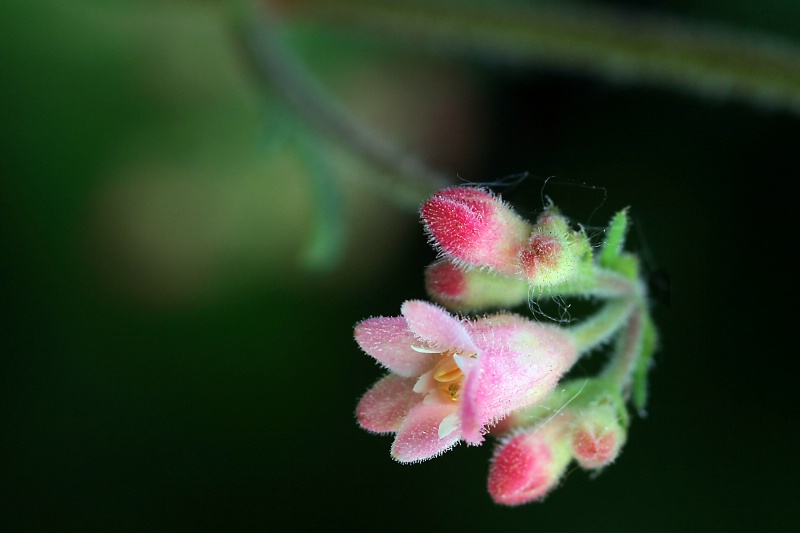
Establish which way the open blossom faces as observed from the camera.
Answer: facing the viewer and to the left of the viewer
